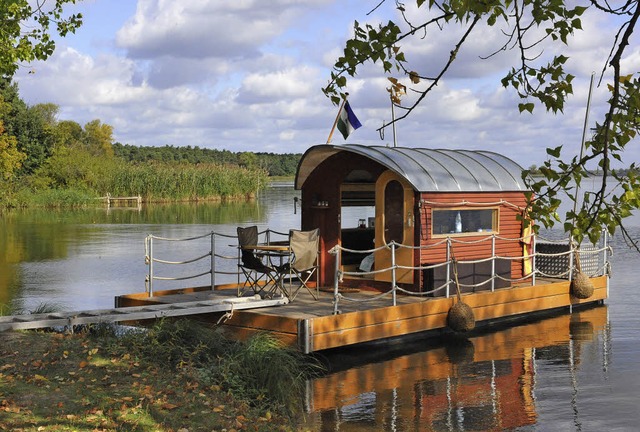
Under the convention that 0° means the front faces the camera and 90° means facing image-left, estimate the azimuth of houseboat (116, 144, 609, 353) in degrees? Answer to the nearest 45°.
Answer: approximately 45°
